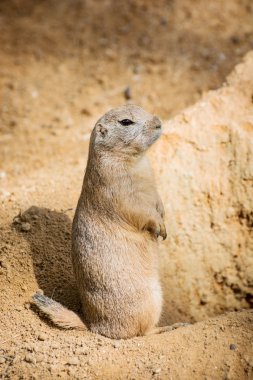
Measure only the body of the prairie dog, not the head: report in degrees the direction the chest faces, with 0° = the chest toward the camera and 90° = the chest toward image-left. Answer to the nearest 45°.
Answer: approximately 270°

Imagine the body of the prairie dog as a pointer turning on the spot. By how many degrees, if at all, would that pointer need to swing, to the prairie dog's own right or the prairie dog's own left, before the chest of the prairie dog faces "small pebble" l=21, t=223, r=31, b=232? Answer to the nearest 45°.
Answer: approximately 135° to the prairie dog's own left
